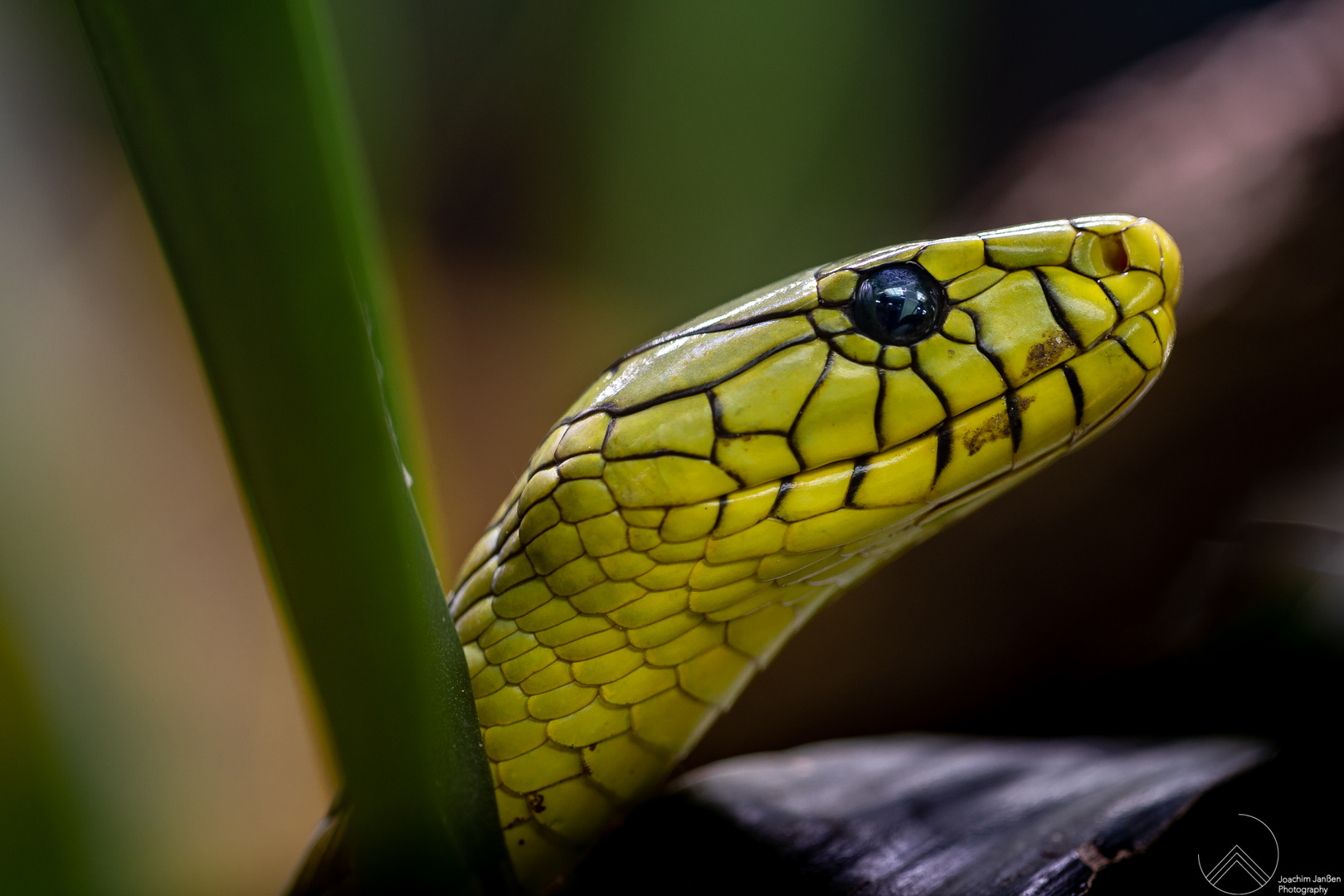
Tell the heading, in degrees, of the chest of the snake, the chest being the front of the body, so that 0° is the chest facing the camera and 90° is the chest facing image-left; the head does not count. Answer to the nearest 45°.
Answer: approximately 270°
